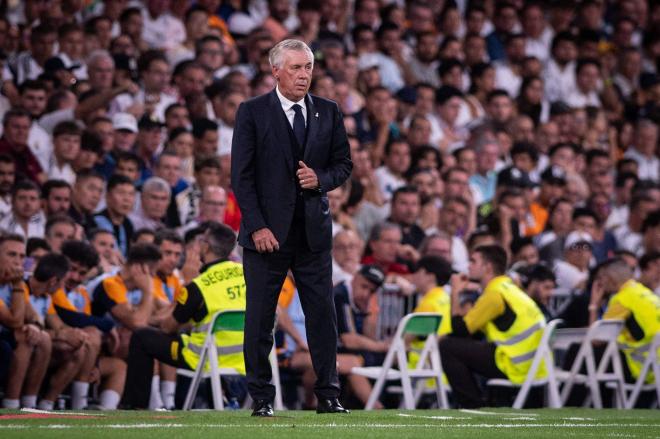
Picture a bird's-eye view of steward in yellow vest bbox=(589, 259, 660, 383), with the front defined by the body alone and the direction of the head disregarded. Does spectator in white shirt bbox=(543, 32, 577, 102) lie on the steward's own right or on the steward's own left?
on the steward's own right

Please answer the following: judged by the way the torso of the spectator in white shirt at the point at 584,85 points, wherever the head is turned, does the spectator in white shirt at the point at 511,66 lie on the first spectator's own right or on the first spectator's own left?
on the first spectator's own right

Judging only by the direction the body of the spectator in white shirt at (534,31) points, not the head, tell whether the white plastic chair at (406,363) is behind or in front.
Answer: in front

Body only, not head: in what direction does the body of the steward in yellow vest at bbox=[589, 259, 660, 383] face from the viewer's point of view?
to the viewer's left

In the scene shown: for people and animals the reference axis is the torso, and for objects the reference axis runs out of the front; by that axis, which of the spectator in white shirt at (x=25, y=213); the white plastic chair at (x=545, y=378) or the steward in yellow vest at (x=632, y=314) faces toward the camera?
the spectator in white shirt

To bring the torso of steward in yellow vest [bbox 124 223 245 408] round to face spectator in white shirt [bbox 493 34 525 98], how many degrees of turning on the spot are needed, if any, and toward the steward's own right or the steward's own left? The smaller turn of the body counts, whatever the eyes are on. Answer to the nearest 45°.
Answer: approximately 90° to the steward's own right

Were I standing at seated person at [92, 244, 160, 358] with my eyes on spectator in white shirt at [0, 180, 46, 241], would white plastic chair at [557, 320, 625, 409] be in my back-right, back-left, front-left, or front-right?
back-right

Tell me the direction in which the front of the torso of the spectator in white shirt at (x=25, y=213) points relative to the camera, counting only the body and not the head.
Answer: toward the camera

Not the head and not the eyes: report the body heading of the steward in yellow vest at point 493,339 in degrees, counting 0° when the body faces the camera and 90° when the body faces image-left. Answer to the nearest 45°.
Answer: approximately 90°

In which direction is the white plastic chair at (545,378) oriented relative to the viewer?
to the viewer's left

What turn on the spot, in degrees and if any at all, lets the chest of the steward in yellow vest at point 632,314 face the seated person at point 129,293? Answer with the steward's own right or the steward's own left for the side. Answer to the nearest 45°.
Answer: approximately 45° to the steward's own left

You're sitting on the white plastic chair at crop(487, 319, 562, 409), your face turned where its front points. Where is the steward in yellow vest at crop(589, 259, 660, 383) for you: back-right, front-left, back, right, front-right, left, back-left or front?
back-right

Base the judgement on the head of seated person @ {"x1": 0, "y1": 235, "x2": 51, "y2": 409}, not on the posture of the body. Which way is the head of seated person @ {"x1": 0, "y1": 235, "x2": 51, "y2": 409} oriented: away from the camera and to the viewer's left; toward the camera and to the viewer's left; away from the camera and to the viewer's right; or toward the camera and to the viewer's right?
toward the camera and to the viewer's right

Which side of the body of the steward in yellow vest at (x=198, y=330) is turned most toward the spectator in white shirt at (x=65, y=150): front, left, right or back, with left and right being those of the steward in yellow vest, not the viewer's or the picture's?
front
